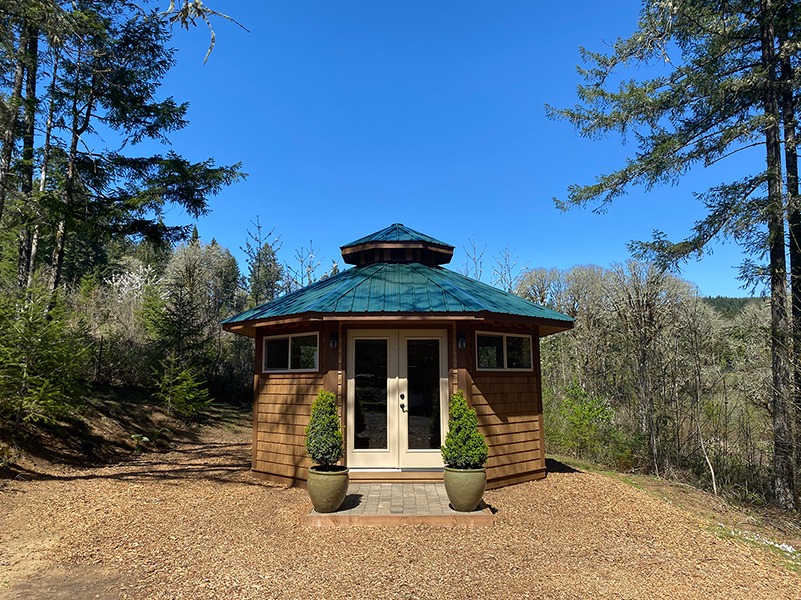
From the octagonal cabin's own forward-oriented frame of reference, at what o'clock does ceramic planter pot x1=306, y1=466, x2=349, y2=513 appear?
The ceramic planter pot is roughly at 1 o'clock from the octagonal cabin.

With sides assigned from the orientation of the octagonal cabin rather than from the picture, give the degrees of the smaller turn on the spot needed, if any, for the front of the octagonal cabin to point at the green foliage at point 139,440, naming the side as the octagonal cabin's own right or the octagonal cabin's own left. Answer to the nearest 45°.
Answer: approximately 135° to the octagonal cabin's own right

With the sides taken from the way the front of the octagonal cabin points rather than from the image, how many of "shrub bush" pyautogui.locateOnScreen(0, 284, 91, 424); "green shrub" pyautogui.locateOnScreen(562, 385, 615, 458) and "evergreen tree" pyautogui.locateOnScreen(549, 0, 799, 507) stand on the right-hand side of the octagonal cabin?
1

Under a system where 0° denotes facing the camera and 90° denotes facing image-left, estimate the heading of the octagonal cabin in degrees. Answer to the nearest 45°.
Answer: approximately 0°

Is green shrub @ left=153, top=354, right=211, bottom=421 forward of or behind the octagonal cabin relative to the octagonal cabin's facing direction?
behind

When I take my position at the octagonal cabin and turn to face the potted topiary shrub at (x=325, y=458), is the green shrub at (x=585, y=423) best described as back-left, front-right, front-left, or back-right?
back-left

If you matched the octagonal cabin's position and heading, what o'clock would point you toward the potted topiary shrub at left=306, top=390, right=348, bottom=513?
The potted topiary shrub is roughly at 1 o'clock from the octagonal cabin.

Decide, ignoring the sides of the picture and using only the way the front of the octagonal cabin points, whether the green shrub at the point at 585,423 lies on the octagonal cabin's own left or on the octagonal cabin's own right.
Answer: on the octagonal cabin's own left

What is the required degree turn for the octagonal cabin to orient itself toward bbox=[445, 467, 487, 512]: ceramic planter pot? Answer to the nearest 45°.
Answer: approximately 45° to its left

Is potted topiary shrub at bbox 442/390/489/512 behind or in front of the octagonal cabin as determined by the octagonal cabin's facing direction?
in front

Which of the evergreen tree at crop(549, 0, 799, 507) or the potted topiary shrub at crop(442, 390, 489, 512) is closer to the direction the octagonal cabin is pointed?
the potted topiary shrub

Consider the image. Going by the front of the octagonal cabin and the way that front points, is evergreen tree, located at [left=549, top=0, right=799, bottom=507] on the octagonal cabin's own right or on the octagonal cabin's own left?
on the octagonal cabin's own left

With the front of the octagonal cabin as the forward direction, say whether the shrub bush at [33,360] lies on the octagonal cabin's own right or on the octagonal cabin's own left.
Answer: on the octagonal cabin's own right
